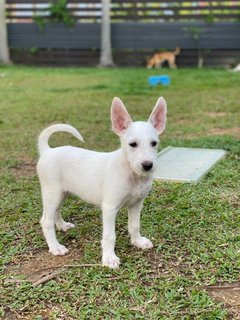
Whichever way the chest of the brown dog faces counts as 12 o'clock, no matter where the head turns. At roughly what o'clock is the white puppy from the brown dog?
The white puppy is roughly at 9 o'clock from the brown dog.

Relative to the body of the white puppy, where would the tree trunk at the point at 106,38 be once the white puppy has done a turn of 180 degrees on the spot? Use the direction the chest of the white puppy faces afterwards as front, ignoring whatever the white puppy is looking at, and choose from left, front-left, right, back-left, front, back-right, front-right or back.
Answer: front-right

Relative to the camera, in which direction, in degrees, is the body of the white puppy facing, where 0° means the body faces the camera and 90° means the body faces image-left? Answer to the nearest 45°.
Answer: approximately 315°

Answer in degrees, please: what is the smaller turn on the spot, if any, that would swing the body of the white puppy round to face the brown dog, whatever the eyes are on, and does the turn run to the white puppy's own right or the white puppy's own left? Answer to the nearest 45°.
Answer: approximately 135° to the white puppy's own left

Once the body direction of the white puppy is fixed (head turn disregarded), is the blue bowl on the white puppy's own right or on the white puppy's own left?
on the white puppy's own left

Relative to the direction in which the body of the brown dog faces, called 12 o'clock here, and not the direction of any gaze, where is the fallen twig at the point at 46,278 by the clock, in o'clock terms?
The fallen twig is roughly at 9 o'clock from the brown dog.

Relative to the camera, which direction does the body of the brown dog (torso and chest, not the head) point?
to the viewer's left

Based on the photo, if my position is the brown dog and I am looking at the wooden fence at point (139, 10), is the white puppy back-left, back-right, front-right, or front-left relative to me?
back-left

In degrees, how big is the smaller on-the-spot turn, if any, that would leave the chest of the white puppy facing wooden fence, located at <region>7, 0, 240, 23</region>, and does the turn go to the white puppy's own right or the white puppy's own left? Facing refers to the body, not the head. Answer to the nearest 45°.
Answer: approximately 135° to the white puppy's own left

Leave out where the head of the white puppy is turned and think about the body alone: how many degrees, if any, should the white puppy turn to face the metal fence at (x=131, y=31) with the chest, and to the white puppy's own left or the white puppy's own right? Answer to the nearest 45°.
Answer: approximately 135° to the white puppy's own left
